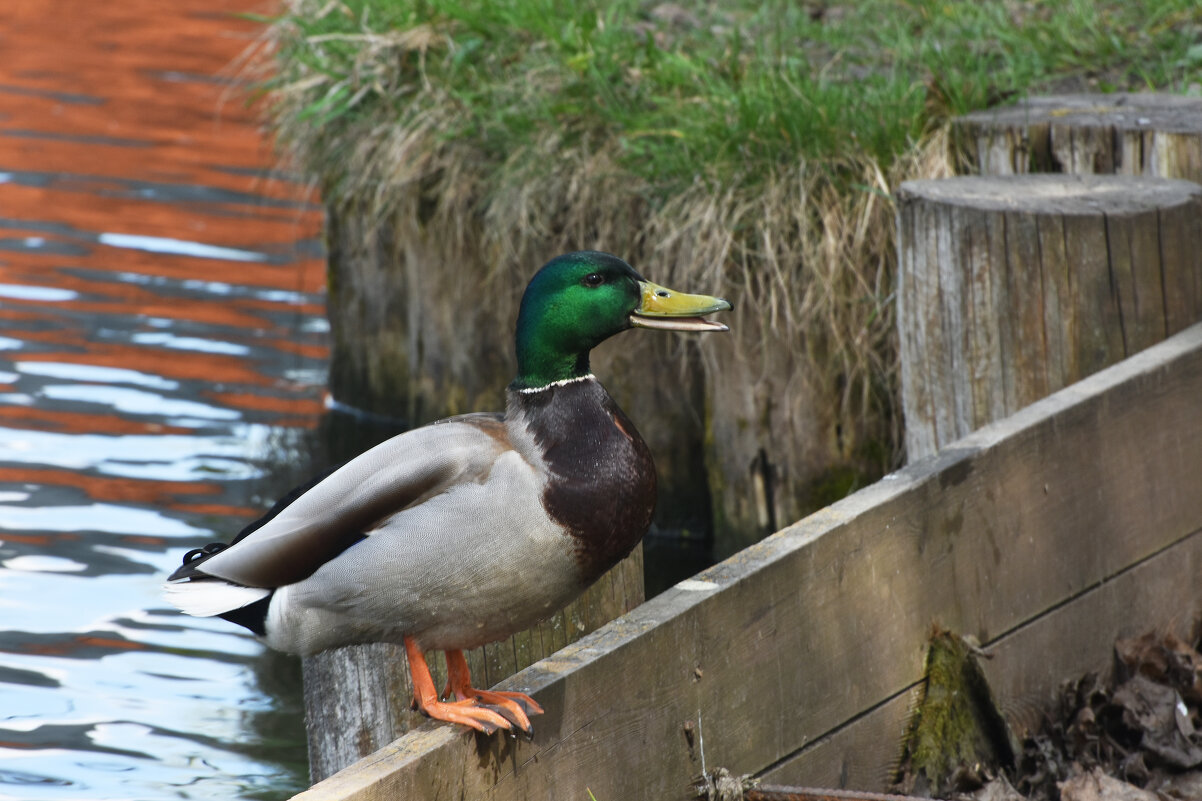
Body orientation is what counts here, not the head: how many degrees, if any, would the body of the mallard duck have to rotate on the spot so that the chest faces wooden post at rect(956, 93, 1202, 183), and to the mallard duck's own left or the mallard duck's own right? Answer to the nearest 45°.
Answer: approximately 45° to the mallard duck's own left

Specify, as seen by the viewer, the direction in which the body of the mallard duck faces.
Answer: to the viewer's right

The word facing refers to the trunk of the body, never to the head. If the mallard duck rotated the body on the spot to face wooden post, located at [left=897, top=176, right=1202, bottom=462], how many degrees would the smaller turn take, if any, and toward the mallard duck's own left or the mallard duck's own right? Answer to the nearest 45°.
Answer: approximately 45° to the mallard duck's own left
